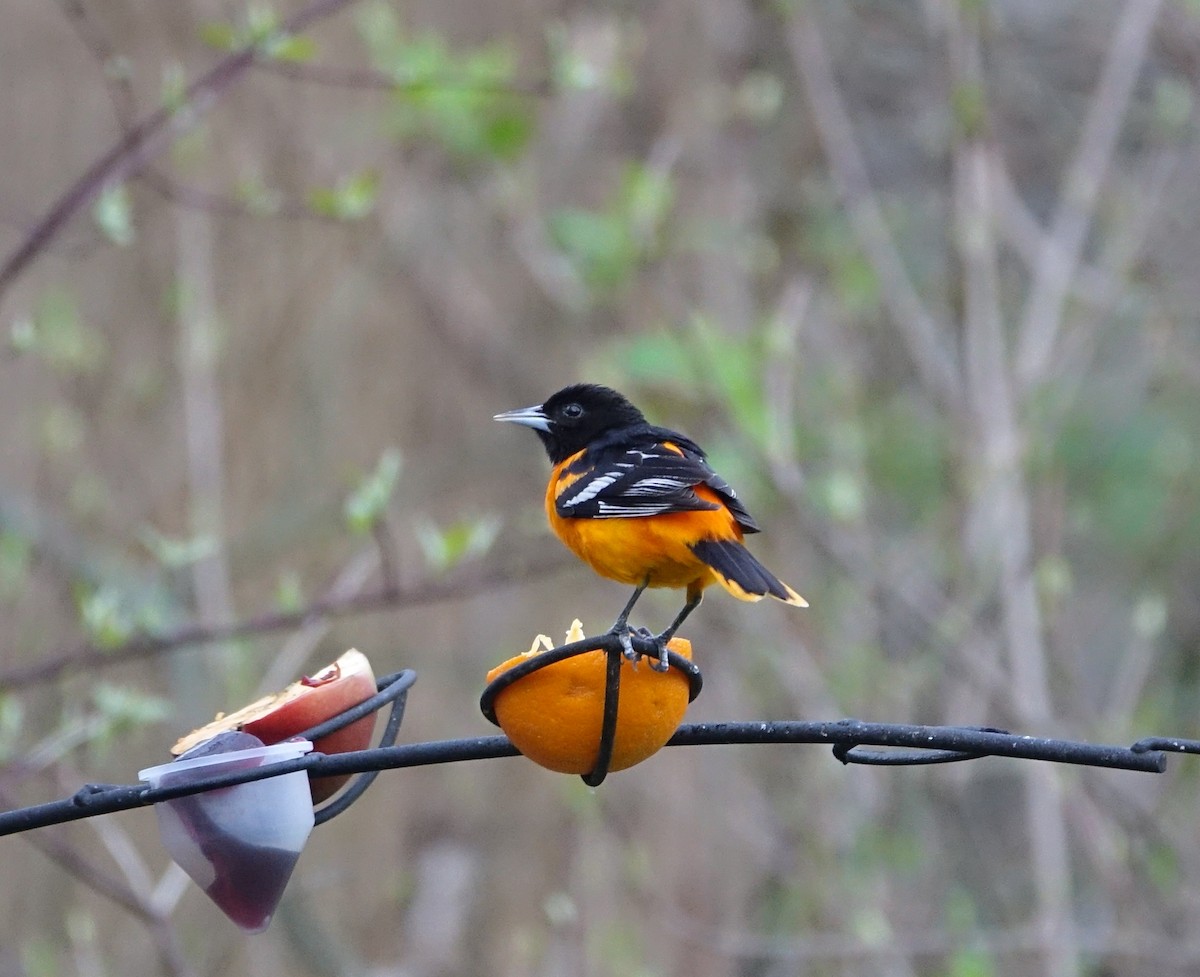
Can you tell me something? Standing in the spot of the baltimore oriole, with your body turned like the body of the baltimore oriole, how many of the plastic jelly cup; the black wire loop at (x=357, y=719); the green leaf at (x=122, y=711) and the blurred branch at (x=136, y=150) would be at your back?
0

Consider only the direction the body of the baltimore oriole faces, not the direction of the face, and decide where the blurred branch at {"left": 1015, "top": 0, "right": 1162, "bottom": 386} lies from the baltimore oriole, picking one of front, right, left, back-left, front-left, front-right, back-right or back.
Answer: back-right

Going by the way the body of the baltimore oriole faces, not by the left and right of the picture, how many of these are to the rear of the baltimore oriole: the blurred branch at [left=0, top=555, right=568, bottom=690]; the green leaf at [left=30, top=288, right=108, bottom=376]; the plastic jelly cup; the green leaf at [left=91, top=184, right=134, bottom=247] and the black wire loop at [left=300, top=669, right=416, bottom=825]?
0

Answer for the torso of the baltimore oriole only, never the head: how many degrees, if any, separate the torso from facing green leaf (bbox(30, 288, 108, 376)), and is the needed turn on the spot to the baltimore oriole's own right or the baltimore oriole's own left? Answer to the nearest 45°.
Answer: approximately 45° to the baltimore oriole's own right

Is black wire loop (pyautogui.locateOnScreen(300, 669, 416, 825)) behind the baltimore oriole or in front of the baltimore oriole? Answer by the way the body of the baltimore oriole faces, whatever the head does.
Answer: in front

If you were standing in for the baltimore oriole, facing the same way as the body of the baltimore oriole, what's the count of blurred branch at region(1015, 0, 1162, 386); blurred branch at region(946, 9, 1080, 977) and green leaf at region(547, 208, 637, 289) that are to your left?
0

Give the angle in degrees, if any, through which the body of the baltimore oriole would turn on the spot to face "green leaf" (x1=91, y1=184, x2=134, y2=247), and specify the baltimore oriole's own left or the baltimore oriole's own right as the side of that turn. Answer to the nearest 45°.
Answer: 0° — it already faces it

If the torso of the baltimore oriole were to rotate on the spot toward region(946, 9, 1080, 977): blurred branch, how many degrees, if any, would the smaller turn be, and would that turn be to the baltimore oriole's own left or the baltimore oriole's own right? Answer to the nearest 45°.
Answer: approximately 135° to the baltimore oriole's own right

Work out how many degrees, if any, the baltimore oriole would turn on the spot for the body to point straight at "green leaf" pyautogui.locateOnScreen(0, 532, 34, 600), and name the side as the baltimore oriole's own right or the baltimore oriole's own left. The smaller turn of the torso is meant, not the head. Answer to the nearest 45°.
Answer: approximately 45° to the baltimore oriole's own right

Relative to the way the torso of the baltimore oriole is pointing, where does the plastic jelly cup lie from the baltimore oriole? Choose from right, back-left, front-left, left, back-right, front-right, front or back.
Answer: front-left

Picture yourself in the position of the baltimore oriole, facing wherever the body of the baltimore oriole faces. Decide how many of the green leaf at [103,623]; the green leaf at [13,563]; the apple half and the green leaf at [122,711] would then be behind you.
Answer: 0

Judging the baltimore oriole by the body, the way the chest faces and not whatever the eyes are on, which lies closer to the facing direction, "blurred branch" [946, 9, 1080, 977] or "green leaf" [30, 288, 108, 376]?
the green leaf

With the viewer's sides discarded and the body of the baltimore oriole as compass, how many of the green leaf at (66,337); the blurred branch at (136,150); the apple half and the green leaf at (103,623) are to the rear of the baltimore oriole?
0

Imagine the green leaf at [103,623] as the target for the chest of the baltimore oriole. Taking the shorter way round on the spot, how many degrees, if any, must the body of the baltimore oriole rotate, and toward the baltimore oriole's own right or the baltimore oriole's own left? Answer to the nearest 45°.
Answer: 0° — it already faces it

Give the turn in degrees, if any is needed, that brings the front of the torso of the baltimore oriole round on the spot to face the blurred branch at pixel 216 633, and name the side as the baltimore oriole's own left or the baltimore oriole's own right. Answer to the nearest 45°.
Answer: approximately 45° to the baltimore oriole's own right

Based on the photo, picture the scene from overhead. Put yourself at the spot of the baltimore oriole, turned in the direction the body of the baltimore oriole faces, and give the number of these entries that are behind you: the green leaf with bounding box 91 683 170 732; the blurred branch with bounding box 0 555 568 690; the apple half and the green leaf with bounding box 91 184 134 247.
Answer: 0

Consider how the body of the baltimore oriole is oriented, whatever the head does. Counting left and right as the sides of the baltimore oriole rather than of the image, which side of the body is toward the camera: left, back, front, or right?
left
